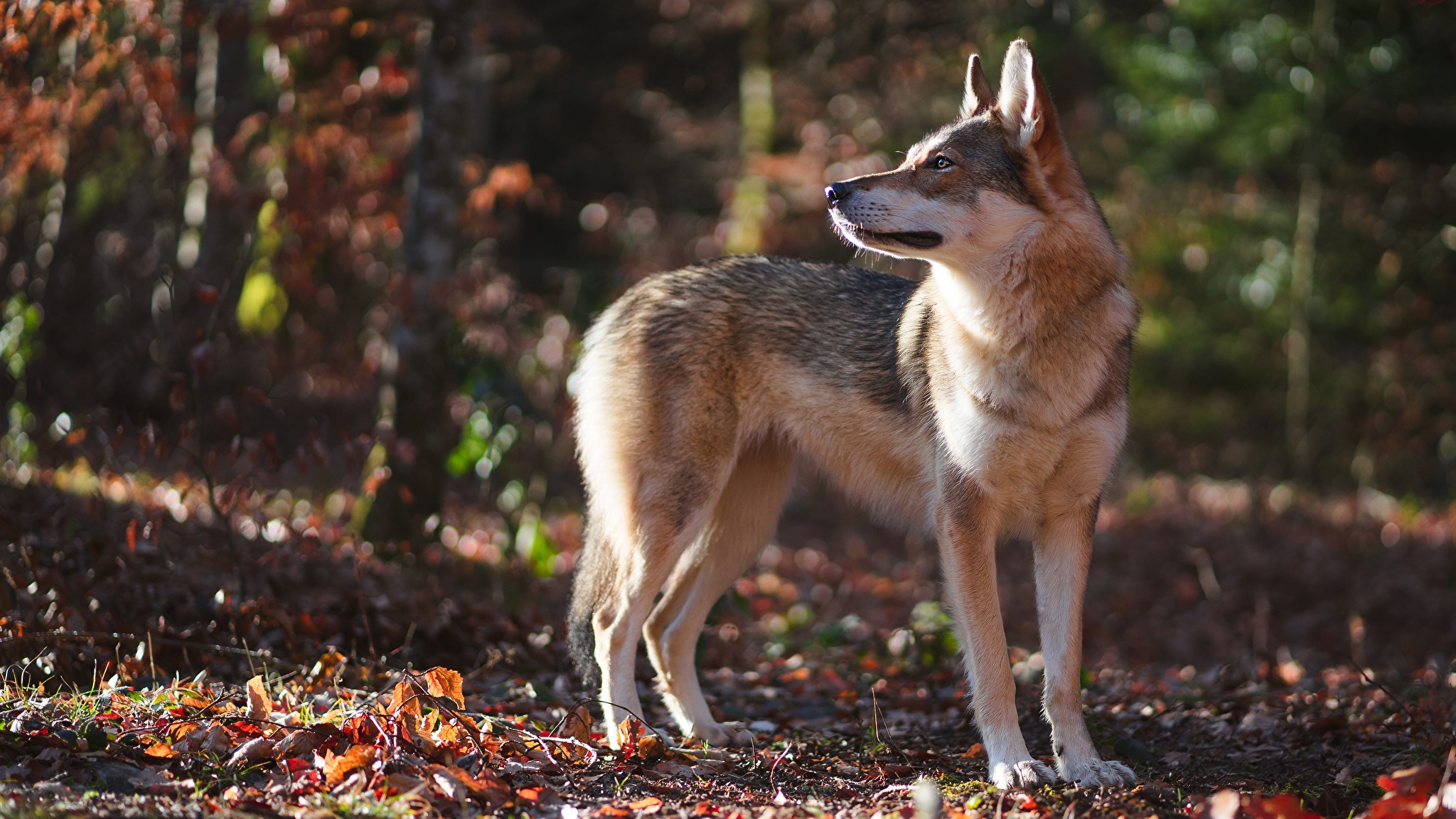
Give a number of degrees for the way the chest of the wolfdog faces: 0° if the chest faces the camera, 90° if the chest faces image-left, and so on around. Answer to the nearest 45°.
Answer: approximately 315°

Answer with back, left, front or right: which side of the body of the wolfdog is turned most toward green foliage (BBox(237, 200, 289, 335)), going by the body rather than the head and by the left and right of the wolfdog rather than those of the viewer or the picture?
back

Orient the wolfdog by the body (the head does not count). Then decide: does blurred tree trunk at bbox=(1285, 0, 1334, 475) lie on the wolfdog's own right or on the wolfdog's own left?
on the wolfdog's own left

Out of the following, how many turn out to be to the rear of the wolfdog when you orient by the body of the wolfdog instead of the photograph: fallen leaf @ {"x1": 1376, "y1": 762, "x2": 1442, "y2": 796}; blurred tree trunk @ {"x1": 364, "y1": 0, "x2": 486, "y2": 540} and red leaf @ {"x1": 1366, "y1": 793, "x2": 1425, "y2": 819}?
1

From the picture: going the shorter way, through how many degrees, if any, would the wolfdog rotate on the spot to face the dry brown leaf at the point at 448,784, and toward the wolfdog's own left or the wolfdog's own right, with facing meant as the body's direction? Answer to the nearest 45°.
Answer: approximately 90° to the wolfdog's own right

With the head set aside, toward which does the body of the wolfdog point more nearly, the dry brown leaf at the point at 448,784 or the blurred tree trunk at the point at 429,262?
the dry brown leaf

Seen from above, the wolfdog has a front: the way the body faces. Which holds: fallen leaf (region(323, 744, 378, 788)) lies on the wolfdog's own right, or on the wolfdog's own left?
on the wolfdog's own right

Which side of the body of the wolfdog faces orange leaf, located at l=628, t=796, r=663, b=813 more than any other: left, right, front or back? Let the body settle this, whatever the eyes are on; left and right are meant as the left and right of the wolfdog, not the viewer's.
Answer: right

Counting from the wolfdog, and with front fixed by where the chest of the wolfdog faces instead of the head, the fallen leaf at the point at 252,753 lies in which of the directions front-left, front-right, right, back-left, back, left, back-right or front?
right

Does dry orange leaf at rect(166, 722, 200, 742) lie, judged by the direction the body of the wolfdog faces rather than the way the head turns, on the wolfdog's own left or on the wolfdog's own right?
on the wolfdog's own right
